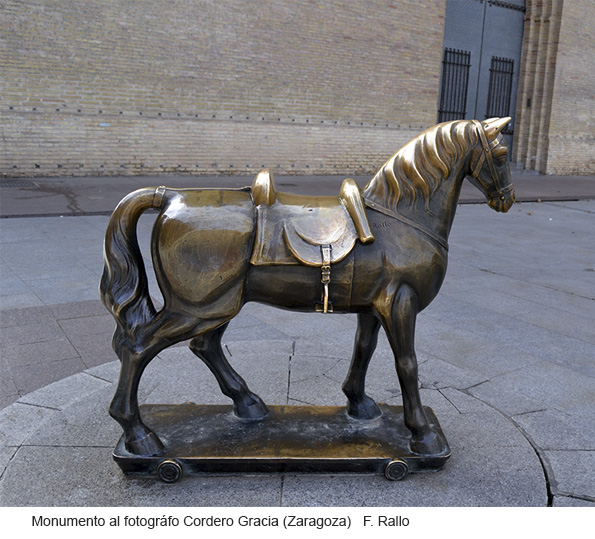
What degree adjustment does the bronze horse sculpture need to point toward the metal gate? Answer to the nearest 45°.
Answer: approximately 90° to its left

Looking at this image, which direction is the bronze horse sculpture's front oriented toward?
to the viewer's right
